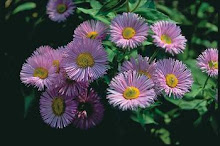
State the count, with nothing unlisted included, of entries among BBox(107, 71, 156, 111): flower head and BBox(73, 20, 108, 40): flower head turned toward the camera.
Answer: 2

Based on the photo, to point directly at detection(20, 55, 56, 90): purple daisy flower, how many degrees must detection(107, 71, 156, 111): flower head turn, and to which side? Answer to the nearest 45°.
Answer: approximately 90° to its right

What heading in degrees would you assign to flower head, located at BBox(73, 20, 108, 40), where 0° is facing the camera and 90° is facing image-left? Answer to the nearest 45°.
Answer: approximately 0°

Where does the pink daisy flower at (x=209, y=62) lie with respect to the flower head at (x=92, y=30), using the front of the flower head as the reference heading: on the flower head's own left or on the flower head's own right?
on the flower head's own left
